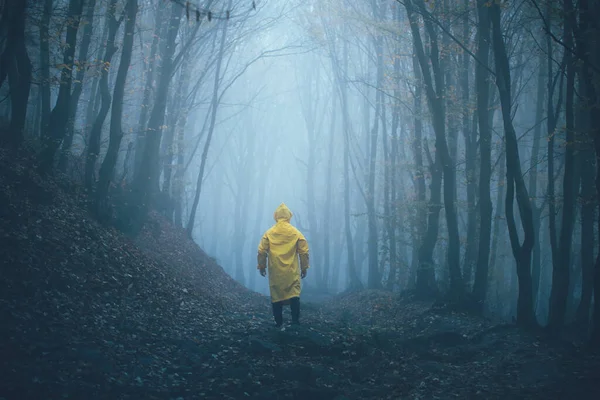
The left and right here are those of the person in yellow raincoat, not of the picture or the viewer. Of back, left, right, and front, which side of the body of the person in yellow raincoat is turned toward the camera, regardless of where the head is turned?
back

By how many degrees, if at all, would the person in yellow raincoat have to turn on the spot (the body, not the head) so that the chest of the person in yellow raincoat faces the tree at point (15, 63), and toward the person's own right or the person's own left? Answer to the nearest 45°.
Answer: approximately 90° to the person's own left

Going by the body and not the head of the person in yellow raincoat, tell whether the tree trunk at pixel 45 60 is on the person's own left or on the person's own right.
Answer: on the person's own left
